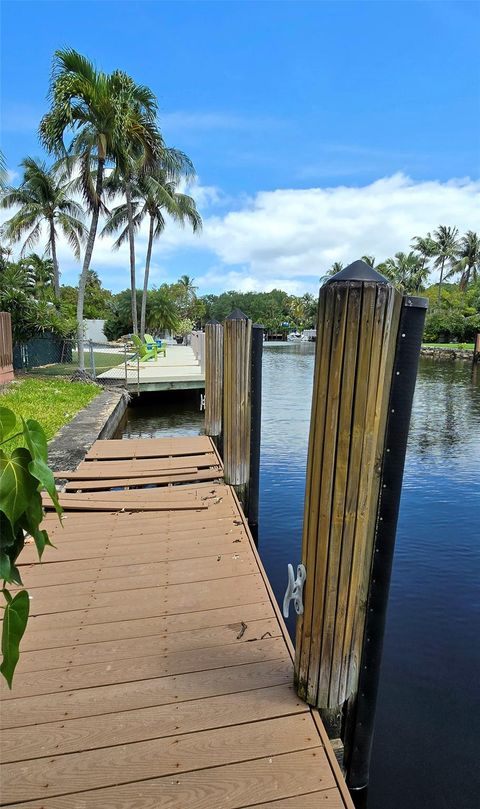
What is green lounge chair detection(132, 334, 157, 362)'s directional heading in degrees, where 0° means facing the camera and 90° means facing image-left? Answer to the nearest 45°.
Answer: approximately 270°

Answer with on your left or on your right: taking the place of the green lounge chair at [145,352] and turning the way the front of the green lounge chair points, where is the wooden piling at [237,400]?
on your right

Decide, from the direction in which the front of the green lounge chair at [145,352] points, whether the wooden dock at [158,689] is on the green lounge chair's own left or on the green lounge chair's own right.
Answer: on the green lounge chair's own right

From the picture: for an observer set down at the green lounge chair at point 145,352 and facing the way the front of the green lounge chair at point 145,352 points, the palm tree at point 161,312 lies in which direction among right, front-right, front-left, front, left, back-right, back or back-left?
left

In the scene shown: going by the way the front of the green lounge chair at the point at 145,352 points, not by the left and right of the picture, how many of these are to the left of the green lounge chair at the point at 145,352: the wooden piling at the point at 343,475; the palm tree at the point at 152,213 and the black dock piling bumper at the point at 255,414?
1

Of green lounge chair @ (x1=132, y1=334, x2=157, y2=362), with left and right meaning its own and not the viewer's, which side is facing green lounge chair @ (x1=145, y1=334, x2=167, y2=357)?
left

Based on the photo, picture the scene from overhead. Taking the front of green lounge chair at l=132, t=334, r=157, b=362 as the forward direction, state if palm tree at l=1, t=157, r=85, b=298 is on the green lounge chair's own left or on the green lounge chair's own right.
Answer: on the green lounge chair's own left

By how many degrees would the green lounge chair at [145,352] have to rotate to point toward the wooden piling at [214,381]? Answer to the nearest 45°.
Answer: approximately 90° to its right

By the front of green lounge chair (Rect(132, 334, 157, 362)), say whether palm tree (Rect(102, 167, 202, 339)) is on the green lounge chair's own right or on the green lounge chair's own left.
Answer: on the green lounge chair's own left
